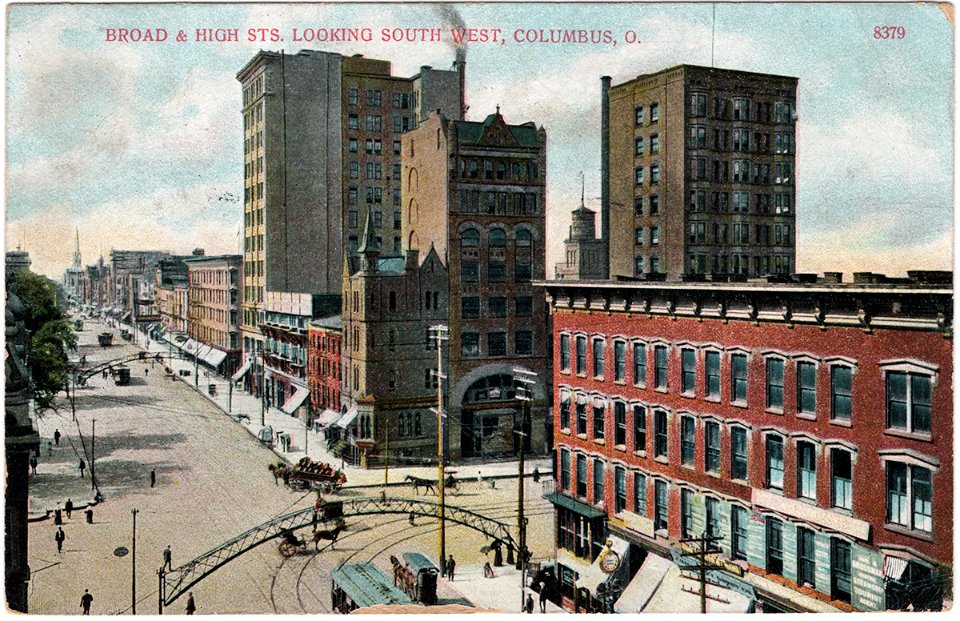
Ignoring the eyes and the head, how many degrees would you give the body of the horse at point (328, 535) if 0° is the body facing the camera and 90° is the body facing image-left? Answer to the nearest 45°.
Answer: approximately 270°

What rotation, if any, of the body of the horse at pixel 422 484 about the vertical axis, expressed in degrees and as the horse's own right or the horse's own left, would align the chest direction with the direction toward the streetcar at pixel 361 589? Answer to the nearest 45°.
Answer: approximately 90° to the horse's own left

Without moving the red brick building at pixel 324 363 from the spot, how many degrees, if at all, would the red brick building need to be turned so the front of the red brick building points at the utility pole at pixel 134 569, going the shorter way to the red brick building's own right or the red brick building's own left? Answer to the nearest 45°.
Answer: approximately 45° to the red brick building's own left

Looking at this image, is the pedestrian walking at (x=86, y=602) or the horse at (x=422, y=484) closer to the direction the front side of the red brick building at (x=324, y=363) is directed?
the pedestrian walking

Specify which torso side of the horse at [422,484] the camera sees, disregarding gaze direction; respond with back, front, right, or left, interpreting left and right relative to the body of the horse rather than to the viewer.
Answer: left

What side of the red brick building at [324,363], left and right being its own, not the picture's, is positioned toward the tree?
front

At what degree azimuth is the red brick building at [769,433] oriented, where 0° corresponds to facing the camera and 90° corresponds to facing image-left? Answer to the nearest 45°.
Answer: approximately 45°

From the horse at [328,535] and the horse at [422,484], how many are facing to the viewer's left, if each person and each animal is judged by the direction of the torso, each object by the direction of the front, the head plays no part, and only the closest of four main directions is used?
1

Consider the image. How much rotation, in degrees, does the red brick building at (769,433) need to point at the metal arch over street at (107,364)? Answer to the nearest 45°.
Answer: approximately 45° to its right

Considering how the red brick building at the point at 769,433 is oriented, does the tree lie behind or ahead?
ahead

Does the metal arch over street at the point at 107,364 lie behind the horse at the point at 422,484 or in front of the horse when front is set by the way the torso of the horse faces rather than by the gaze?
in front
